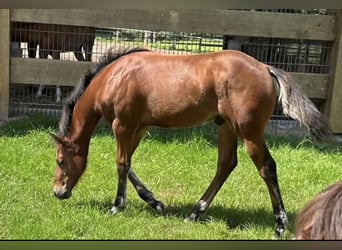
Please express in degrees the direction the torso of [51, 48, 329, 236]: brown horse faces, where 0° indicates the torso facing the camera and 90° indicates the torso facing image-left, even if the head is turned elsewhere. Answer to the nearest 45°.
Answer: approximately 90°

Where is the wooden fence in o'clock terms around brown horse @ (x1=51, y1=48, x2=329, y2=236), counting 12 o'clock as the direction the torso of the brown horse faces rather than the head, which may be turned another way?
The wooden fence is roughly at 3 o'clock from the brown horse.

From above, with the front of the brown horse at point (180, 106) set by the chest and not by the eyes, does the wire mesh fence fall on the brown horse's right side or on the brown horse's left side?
on the brown horse's right side
